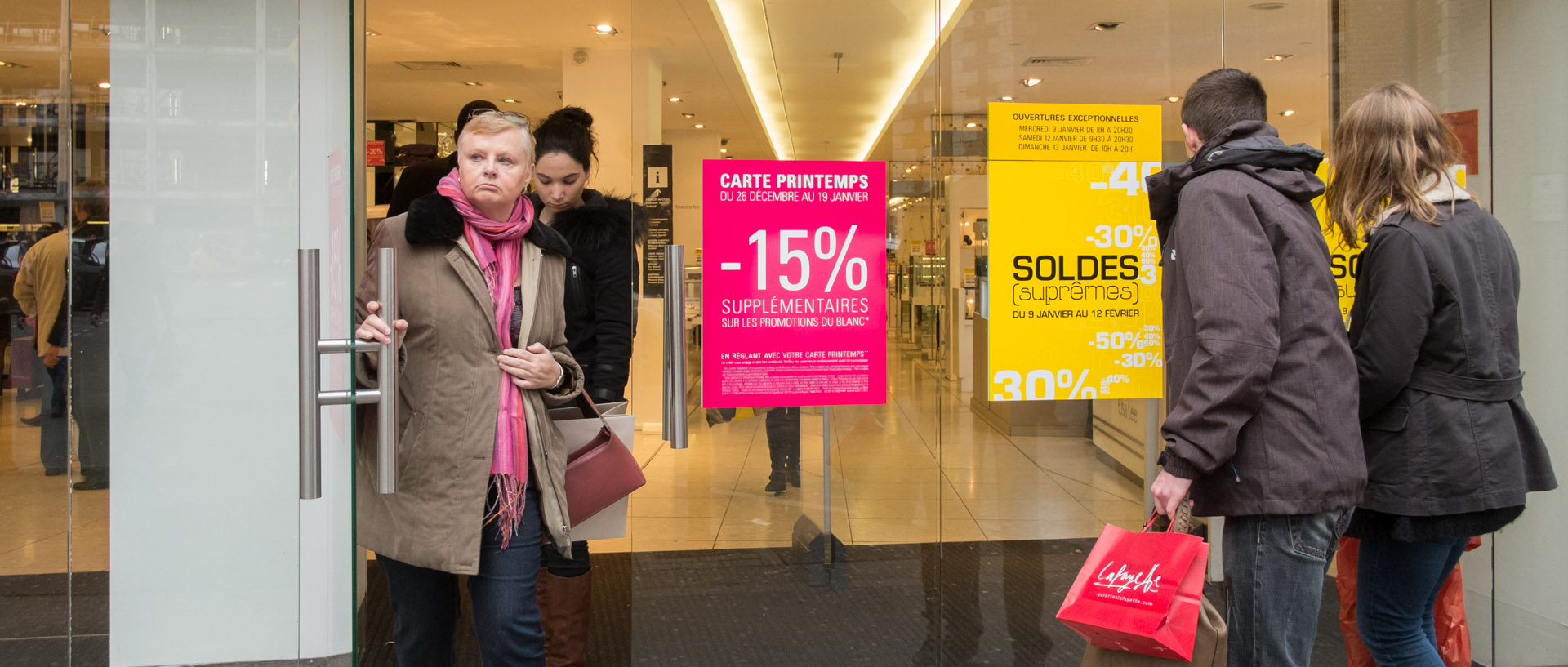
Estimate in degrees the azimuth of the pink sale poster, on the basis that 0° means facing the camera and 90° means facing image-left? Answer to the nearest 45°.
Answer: approximately 0°

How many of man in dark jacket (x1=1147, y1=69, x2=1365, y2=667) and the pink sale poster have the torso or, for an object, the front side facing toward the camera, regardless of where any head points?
1

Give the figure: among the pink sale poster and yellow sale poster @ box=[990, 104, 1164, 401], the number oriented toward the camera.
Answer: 2

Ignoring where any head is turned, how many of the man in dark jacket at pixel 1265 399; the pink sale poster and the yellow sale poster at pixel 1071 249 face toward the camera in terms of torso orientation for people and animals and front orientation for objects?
2

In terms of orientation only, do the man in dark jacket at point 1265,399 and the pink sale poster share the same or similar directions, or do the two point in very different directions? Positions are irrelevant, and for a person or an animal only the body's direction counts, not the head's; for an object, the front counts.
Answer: very different directions

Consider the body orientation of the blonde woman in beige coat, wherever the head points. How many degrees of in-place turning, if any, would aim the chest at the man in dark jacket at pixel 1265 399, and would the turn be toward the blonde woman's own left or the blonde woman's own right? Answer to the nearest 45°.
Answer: approximately 45° to the blonde woman's own left

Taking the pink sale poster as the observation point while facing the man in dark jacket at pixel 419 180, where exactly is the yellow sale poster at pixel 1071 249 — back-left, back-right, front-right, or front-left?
back-right

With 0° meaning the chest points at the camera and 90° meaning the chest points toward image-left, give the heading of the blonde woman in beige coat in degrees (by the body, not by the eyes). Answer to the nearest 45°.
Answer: approximately 315°

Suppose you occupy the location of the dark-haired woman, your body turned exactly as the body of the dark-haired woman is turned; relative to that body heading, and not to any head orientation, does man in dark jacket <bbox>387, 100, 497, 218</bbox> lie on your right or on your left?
on your right

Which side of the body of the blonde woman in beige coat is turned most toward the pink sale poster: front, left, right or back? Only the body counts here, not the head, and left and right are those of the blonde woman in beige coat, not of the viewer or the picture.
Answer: left

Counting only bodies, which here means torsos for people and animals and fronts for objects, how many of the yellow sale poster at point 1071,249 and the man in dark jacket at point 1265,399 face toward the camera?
1
